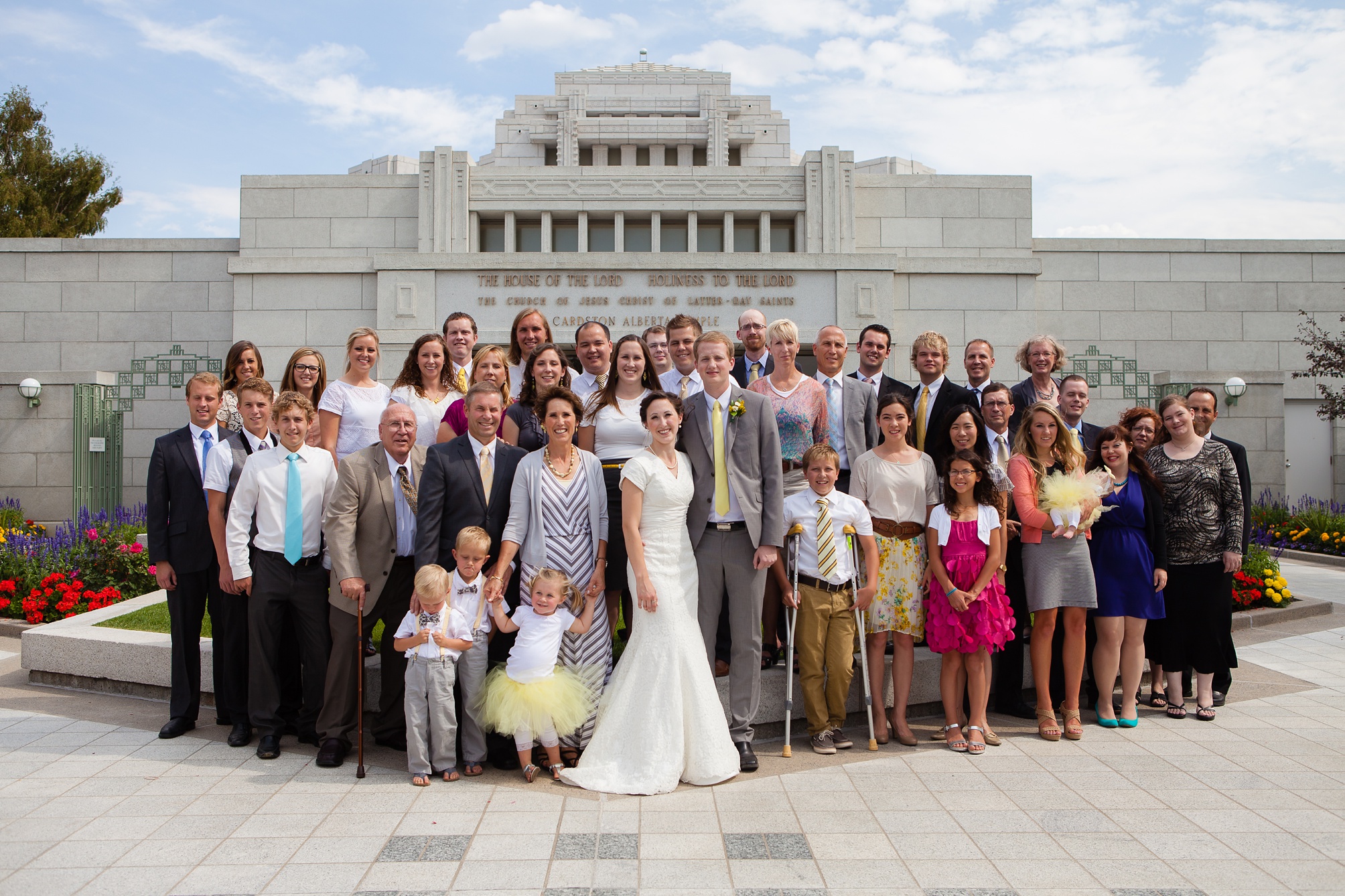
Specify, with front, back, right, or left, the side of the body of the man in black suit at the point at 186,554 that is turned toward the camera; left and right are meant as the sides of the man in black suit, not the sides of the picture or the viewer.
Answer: front

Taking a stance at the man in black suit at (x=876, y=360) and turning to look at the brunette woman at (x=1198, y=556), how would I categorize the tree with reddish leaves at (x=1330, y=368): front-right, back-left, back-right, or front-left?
front-left

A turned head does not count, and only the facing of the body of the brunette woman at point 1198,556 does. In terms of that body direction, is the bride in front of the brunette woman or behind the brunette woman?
in front

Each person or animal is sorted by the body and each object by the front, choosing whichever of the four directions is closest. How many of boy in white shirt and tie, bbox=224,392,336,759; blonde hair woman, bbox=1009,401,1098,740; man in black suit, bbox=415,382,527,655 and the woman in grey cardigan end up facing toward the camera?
4

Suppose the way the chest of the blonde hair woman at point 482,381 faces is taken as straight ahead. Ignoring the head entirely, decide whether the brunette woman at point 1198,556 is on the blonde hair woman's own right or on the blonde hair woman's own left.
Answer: on the blonde hair woman's own left

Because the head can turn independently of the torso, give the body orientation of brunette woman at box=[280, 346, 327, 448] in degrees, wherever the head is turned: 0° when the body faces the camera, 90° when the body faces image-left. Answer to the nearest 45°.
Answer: approximately 0°

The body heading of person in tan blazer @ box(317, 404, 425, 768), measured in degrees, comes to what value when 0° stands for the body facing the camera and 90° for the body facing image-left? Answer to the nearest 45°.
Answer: approximately 315°

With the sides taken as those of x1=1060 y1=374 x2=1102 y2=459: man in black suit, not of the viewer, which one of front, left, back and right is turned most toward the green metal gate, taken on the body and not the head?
right

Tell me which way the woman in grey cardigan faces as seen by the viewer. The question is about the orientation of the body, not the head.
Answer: toward the camera

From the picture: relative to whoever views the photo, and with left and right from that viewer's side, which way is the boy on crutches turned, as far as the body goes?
facing the viewer

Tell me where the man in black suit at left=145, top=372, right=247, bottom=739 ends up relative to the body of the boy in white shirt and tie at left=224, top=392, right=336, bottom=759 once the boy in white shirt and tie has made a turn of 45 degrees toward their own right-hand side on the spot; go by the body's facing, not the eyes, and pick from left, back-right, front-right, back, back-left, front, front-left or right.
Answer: right

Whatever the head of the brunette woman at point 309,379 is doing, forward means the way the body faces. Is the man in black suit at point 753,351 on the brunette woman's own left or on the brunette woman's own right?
on the brunette woman's own left
